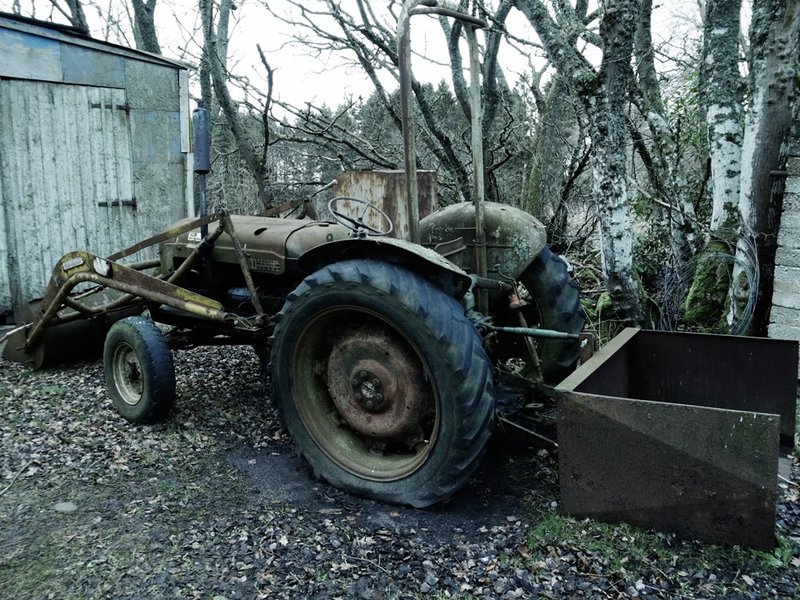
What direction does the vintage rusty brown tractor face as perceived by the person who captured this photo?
facing away from the viewer and to the left of the viewer

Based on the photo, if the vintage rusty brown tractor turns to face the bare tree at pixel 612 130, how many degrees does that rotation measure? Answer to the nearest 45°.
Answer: approximately 90° to its right

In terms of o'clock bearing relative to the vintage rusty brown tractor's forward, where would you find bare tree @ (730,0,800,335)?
The bare tree is roughly at 4 o'clock from the vintage rusty brown tractor.

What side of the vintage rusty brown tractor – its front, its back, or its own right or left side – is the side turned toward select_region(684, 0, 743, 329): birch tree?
right

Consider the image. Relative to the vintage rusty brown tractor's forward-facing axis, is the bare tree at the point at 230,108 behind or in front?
in front

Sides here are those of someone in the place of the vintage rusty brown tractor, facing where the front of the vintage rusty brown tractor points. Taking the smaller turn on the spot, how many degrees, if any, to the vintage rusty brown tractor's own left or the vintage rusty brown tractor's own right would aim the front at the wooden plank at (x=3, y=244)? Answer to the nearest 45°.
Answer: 0° — it already faces it

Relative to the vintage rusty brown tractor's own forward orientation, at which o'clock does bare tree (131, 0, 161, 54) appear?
The bare tree is roughly at 1 o'clock from the vintage rusty brown tractor.
